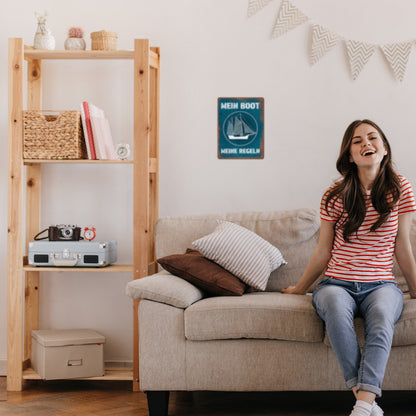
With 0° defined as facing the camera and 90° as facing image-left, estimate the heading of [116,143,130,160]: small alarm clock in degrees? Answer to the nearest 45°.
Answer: approximately 0°

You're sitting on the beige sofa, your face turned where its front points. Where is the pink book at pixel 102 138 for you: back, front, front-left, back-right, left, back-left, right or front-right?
back-right

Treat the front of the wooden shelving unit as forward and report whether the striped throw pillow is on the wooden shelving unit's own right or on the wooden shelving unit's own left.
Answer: on the wooden shelving unit's own left

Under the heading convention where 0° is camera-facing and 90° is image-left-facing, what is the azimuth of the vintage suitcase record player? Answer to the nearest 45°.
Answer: approximately 0°
